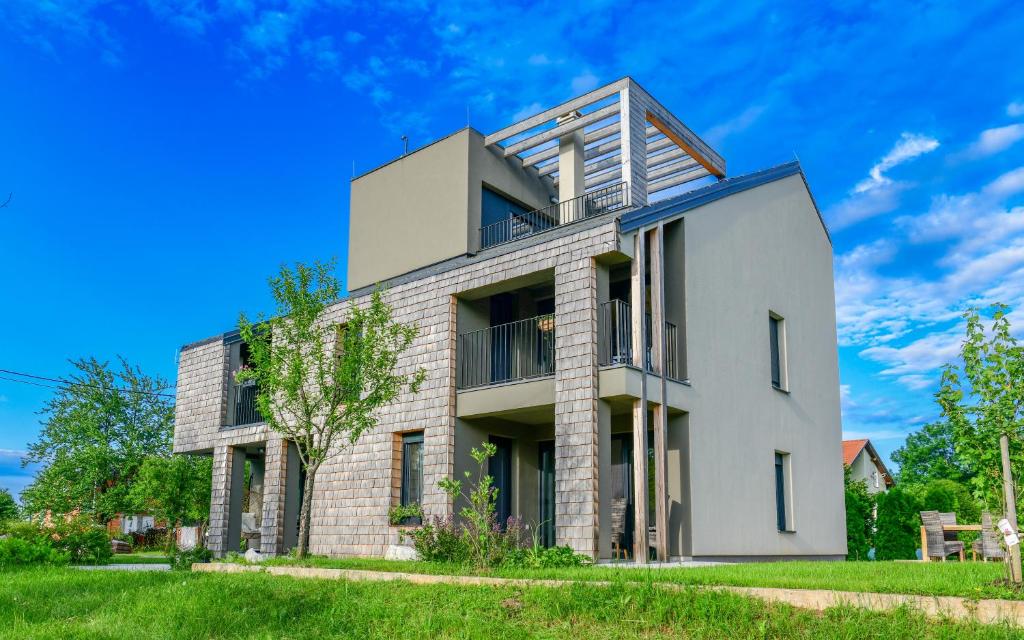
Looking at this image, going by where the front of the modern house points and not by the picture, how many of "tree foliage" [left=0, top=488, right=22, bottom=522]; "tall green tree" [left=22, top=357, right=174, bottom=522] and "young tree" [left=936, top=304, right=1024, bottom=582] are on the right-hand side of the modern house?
2

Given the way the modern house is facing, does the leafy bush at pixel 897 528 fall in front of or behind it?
behind

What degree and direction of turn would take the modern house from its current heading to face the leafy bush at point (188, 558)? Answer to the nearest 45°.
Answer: approximately 45° to its right

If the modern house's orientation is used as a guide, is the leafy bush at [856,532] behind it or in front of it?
behind

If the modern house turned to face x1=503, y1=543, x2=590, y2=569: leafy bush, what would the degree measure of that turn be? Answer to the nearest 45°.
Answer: approximately 45° to its left

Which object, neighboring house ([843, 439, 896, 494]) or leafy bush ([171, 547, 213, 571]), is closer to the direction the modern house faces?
the leafy bush

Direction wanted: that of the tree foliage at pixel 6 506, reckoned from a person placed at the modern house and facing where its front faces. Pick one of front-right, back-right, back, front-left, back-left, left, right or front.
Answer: right

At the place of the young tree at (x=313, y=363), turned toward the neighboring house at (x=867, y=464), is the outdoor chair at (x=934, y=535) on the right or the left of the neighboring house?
right

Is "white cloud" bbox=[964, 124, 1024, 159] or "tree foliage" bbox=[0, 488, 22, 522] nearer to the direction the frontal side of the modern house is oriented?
the tree foliage

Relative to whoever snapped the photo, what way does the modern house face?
facing the viewer and to the left of the viewer

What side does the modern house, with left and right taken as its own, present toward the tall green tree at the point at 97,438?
right

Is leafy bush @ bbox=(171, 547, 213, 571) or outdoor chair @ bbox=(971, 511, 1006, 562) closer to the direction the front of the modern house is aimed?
the leafy bush

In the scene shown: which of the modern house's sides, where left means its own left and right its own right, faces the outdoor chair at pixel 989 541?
left
